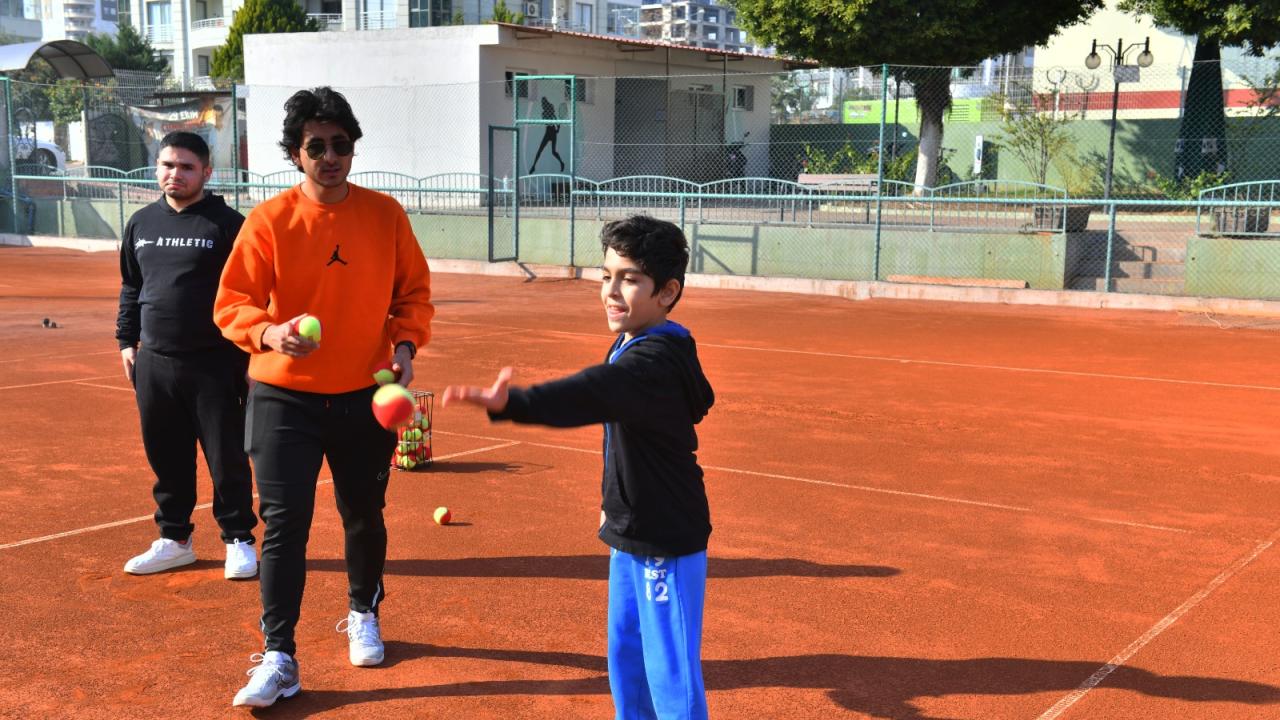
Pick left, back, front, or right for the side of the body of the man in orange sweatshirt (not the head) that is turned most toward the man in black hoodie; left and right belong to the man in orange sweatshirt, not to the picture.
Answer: back

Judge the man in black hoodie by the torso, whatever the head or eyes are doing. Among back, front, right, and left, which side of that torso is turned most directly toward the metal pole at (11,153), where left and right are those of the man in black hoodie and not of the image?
back

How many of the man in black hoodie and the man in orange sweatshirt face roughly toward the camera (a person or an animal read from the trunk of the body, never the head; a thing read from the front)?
2

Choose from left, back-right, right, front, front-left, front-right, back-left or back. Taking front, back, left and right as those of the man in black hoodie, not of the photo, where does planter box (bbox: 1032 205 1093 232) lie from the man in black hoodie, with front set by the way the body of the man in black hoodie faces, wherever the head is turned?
back-left

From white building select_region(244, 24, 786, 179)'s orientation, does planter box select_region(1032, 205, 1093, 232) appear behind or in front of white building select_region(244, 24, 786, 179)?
in front

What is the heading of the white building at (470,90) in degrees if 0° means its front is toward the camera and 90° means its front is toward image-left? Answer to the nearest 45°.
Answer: approximately 315°

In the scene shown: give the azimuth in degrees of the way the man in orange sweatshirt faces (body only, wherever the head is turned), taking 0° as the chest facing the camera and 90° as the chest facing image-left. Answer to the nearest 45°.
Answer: approximately 0°

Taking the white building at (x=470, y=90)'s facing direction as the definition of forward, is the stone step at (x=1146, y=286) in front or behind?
in front

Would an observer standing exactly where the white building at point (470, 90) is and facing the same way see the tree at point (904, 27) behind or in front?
in front

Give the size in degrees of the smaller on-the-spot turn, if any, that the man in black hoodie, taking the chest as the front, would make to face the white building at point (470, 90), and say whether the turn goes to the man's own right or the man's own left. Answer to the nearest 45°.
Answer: approximately 180°
